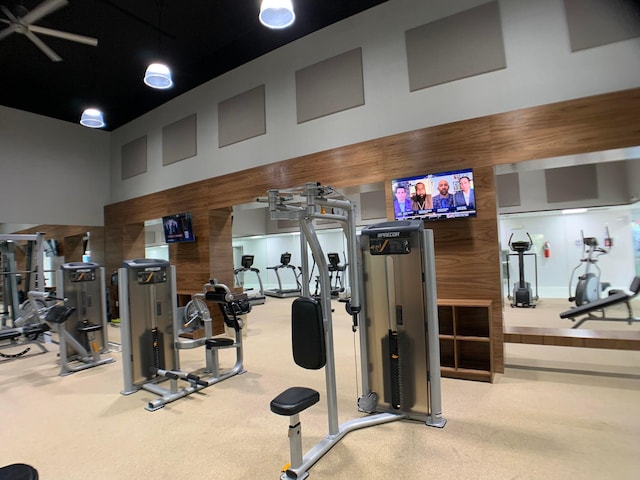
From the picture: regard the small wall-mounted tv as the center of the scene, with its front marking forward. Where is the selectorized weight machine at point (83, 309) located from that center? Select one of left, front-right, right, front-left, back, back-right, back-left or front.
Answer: front

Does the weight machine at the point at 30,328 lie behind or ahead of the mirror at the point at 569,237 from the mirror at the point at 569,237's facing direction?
ahead

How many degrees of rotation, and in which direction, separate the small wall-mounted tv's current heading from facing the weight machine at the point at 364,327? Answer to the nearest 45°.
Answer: approximately 45° to its left

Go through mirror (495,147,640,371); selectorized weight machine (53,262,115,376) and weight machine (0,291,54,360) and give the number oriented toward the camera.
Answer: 2

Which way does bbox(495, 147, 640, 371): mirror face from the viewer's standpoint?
toward the camera

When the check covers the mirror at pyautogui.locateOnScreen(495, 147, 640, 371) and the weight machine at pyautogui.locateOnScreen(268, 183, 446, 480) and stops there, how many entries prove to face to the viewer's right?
0

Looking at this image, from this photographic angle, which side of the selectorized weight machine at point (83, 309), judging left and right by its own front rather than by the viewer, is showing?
front

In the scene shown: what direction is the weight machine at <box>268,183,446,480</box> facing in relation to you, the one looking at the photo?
facing the viewer and to the left of the viewer

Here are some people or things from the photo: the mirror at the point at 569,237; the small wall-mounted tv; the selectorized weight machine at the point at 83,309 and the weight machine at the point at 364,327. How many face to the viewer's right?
0
